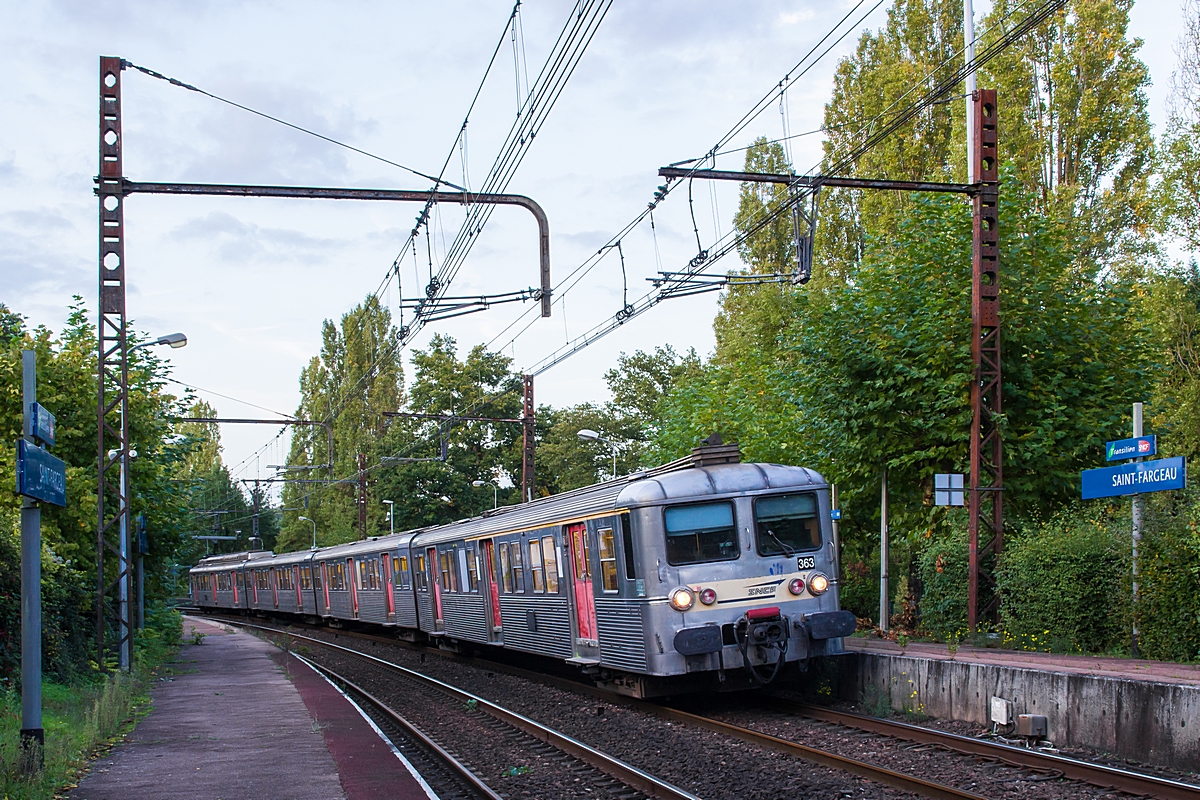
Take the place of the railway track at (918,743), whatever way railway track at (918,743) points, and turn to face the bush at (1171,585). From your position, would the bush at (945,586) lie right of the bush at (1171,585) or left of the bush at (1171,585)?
left

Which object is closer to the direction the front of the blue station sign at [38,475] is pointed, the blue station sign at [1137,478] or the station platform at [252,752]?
the blue station sign

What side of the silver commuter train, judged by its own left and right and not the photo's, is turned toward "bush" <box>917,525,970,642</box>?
front

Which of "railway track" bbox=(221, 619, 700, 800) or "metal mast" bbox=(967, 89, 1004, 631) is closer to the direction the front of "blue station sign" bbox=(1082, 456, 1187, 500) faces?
the railway track

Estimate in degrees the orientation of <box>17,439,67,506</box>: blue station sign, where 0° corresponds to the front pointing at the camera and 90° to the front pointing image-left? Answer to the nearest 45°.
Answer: approximately 315°

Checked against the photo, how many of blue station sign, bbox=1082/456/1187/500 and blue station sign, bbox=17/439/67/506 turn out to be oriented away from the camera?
0

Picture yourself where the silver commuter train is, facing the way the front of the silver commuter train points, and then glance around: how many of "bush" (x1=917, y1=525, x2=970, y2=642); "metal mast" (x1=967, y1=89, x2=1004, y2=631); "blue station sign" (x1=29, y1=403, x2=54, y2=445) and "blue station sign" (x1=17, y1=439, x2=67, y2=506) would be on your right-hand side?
2

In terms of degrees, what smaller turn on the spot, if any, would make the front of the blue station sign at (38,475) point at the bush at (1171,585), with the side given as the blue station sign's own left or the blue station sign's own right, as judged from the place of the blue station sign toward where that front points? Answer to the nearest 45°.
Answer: approximately 45° to the blue station sign's own left
